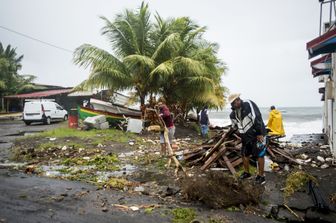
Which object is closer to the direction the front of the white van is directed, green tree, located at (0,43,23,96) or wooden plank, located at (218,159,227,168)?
the green tree

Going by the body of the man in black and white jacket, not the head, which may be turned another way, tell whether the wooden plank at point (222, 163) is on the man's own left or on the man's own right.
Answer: on the man's own right

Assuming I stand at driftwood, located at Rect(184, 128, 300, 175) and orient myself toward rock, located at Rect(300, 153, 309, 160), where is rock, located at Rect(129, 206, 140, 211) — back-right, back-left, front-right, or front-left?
back-right

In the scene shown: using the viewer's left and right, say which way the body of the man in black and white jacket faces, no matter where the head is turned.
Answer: facing the viewer and to the left of the viewer

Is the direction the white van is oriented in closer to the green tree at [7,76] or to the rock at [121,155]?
the green tree
